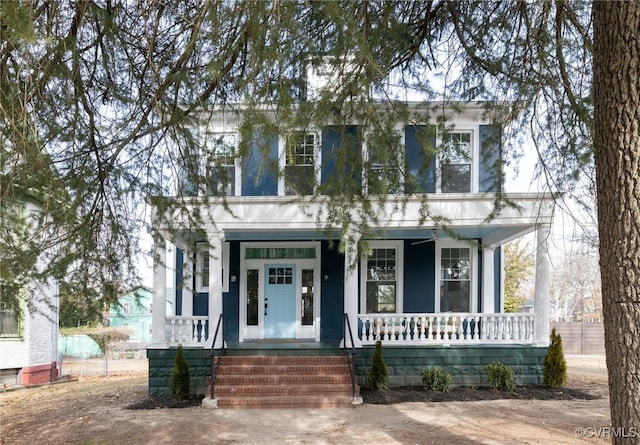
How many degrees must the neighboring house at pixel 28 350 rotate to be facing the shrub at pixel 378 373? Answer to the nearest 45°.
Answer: approximately 45° to its left

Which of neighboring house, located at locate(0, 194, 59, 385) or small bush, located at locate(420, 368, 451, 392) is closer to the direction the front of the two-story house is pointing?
the small bush

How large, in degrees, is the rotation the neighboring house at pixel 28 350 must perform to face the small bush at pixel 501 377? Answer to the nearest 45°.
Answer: approximately 45° to its left

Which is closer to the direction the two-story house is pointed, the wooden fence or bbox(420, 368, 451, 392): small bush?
the small bush

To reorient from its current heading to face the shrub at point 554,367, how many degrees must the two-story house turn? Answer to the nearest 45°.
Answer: approximately 90° to its left

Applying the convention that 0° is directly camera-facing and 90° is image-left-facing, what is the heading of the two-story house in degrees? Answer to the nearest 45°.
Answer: approximately 0°

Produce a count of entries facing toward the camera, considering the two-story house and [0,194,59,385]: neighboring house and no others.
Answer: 2
